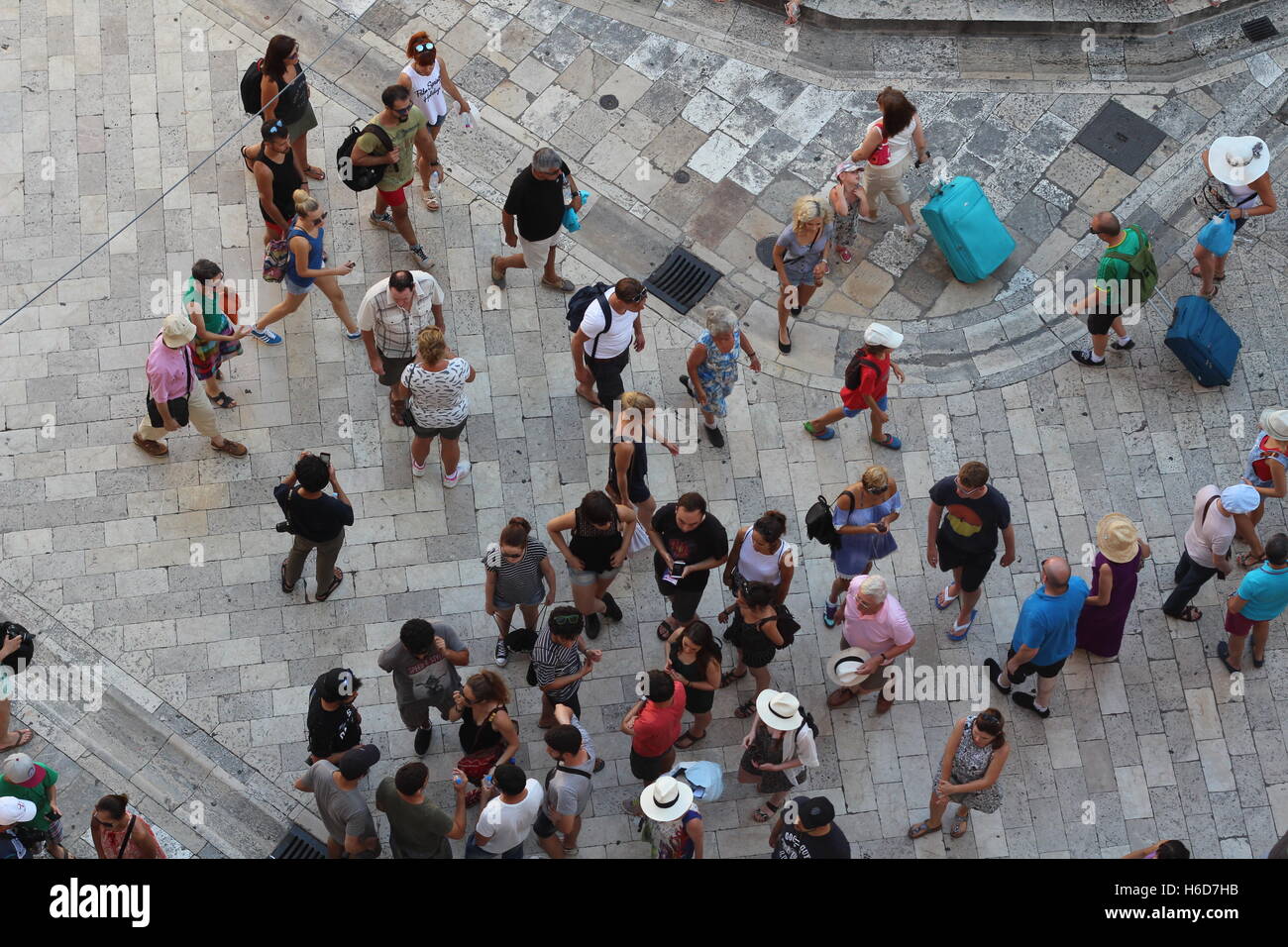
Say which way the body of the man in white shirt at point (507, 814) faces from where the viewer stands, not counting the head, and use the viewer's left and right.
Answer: facing away from the viewer and to the left of the viewer

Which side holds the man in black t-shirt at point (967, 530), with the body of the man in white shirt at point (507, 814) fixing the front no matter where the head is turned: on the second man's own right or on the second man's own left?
on the second man's own right

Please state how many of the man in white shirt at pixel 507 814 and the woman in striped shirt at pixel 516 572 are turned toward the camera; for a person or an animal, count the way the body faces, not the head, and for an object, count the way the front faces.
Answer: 1

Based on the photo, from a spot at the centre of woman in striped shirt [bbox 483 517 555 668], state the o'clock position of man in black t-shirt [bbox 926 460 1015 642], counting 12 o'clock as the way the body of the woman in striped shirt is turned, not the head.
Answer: The man in black t-shirt is roughly at 9 o'clock from the woman in striped shirt.

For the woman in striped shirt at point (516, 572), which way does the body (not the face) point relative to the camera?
toward the camera

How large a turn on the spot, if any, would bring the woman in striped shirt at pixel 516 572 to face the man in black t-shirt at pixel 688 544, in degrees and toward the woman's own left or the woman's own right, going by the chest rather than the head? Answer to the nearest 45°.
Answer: approximately 90° to the woman's own left
